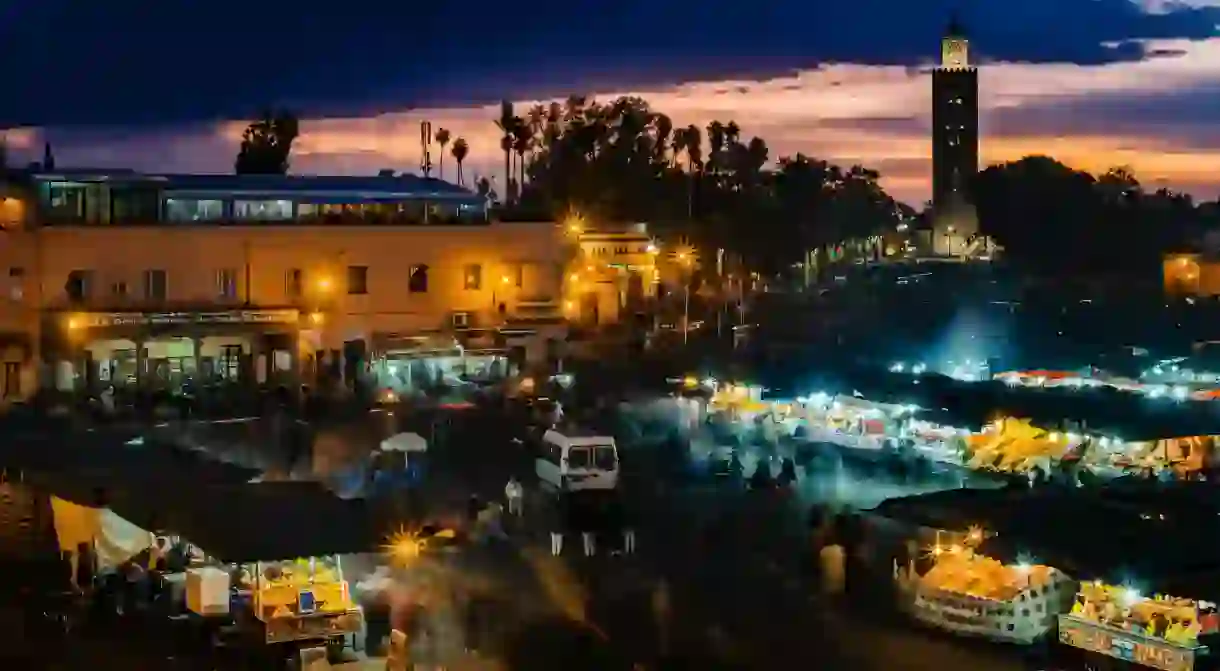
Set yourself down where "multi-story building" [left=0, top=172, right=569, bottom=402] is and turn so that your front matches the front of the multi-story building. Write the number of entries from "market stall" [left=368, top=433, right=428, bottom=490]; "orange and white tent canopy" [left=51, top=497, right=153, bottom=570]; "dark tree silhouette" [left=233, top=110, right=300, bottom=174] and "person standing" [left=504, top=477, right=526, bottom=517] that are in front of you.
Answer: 3

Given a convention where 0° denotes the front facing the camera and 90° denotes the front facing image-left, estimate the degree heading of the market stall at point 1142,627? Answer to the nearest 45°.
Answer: approximately 45°

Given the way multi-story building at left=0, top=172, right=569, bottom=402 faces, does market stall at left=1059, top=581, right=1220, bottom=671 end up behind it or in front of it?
in front

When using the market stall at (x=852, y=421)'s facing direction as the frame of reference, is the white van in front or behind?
in front

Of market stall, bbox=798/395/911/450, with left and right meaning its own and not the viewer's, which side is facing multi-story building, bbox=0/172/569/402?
right

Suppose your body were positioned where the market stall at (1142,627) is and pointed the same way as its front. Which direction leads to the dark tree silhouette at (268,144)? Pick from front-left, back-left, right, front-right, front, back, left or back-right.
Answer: right

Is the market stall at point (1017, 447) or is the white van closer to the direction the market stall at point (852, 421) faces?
the white van

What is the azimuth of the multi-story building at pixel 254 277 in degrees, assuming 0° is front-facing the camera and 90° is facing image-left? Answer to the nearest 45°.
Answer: approximately 0°

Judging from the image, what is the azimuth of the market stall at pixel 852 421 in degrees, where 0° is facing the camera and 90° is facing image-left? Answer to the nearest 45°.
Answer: approximately 45°
